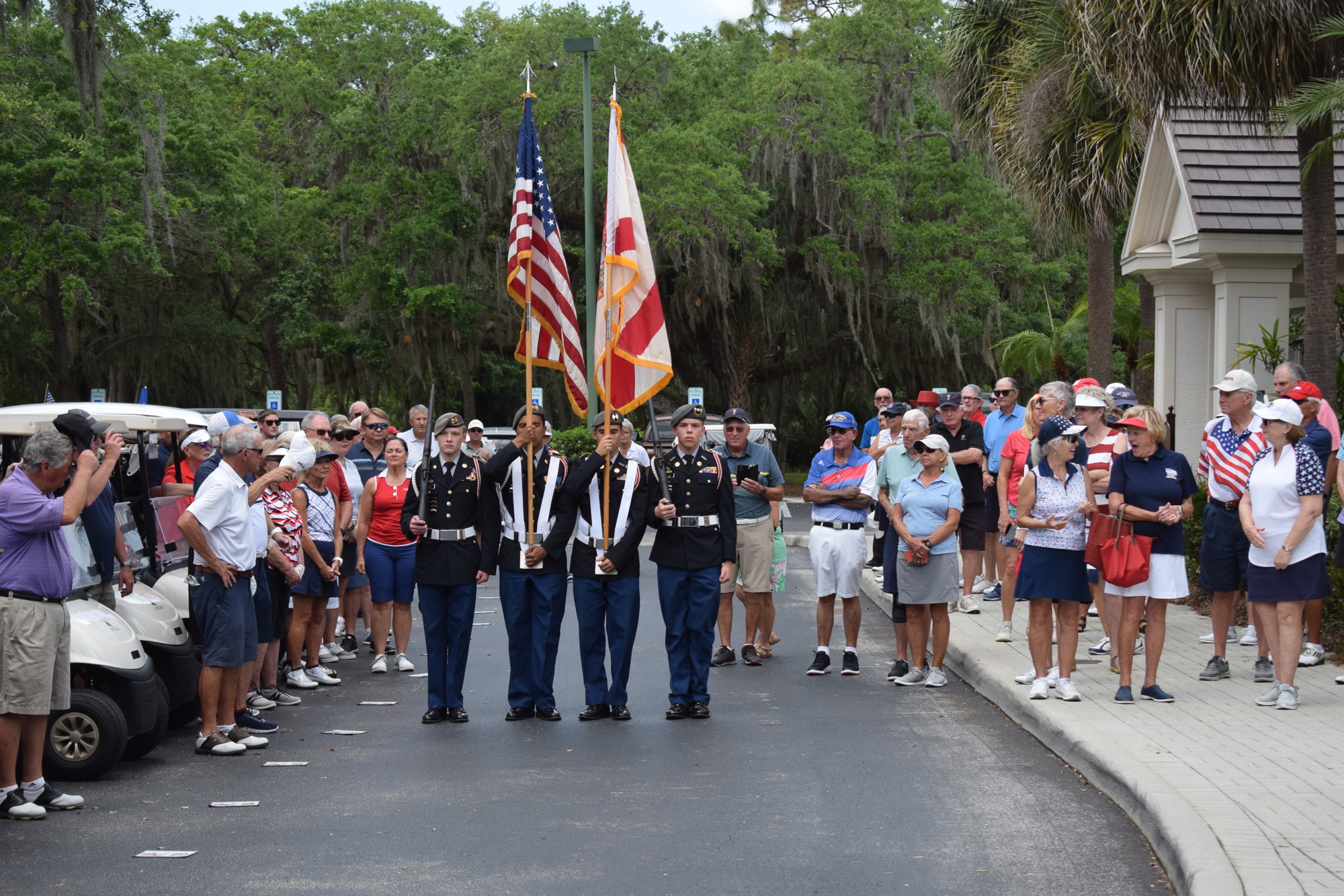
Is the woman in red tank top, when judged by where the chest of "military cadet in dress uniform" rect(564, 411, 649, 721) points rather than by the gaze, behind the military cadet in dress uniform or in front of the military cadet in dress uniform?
behind

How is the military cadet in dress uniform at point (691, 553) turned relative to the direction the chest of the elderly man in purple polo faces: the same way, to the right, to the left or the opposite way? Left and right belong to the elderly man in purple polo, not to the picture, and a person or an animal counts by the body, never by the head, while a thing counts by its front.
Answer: to the right

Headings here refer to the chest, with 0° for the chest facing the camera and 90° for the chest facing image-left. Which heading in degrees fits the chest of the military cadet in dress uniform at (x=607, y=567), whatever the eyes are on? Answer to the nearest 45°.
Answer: approximately 0°

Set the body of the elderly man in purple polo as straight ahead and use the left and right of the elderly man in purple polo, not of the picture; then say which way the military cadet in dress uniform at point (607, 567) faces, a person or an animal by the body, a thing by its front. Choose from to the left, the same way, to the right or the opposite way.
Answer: to the right

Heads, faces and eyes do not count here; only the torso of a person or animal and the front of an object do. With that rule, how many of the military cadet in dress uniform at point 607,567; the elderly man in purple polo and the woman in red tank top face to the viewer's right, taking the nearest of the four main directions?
1

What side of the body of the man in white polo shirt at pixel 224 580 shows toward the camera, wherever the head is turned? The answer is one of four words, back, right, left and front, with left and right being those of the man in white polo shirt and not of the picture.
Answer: right

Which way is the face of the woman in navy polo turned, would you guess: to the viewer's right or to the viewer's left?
to the viewer's left

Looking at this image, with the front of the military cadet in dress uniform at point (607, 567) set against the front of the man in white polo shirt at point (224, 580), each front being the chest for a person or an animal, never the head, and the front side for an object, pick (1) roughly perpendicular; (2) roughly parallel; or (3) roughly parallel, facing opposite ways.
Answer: roughly perpendicular

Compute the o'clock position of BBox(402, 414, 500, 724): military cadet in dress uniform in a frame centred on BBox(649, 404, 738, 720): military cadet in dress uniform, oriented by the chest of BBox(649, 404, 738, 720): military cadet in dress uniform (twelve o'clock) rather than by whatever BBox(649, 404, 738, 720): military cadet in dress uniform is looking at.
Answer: BBox(402, 414, 500, 724): military cadet in dress uniform is roughly at 3 o'clock from BBox(649, 404, 738, 720): military cadet in dress uniform.

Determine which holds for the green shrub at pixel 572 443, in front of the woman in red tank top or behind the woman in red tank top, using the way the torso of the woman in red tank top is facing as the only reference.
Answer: behind
